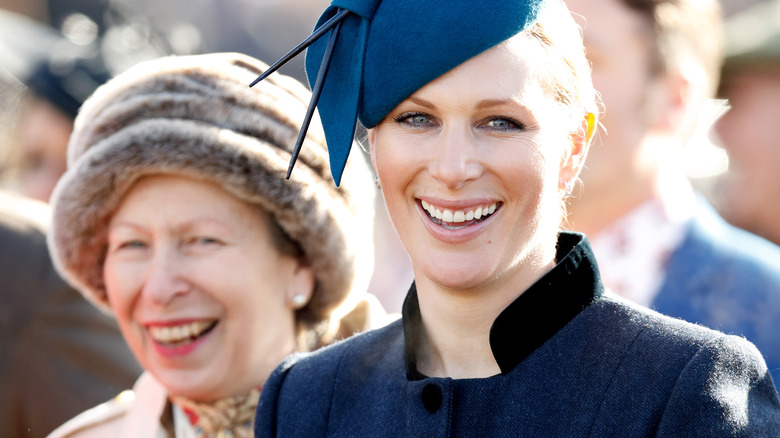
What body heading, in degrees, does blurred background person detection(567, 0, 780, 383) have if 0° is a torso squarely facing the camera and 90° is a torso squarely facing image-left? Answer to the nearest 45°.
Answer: approximately 45°

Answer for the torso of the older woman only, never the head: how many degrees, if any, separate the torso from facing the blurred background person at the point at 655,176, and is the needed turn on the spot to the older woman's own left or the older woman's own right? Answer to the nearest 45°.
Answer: approximately 135° to the older woman's own left

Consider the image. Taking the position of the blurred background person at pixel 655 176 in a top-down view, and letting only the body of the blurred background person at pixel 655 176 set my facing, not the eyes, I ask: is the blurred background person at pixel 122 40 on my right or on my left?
on my right

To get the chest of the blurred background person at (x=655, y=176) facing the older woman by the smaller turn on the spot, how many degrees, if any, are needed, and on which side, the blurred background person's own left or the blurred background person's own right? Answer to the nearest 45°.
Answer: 0° — they already face them

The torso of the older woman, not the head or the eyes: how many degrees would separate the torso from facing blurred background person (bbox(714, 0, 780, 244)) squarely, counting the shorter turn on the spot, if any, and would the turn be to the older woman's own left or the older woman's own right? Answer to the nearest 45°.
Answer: approximately 135° to the older woman's own left

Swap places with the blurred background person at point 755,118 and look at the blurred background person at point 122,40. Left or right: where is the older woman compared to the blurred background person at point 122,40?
left

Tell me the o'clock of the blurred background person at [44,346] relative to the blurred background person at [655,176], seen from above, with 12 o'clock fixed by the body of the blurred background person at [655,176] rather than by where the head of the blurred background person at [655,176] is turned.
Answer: the blurred background person at [44,346] is roughly at 1 o'clock from the blurred background person at [655,176].
